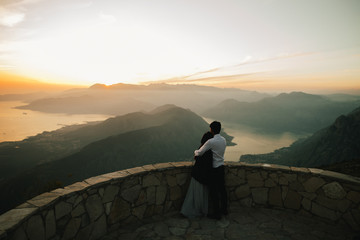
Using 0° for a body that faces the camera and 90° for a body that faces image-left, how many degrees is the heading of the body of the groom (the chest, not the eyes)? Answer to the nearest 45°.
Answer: approximately 135°
